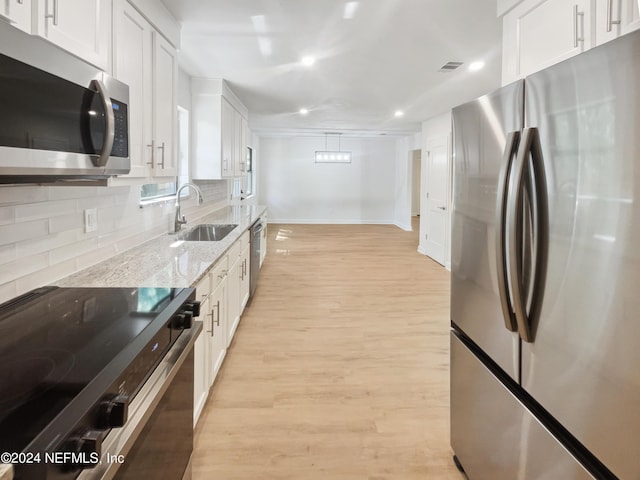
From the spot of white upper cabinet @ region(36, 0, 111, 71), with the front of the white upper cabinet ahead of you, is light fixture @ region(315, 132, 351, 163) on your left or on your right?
on your left

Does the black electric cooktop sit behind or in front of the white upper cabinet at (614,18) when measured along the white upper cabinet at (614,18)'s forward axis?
in front

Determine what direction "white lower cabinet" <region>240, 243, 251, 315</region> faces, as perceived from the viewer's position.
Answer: facing to the right of the viewer

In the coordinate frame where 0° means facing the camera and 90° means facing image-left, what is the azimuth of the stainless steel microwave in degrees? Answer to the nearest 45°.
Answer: approximately 315°

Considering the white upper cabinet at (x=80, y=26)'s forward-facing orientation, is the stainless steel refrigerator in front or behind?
in front

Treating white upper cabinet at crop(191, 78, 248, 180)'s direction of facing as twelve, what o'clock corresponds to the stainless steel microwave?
The stainless steel microwave is roughly at 3 o'clock from the white upper cabinet.

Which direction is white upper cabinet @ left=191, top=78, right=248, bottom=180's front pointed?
to the viewer's right

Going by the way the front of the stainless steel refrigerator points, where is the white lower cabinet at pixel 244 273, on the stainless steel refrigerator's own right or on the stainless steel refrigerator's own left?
on the stainless steel refrigerator's own right
